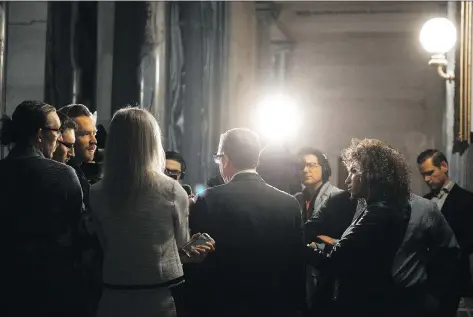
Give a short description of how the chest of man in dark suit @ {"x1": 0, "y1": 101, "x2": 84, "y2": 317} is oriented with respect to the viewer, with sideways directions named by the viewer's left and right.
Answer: facing away from the viewer and to the right of the viewer

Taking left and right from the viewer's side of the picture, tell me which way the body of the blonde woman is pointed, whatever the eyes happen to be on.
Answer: facing away from the viewer and to the right of the viewer

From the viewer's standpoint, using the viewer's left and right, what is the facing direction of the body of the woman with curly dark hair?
facing to the left of the viewer

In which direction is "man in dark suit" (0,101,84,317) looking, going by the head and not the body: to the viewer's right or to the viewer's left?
to the viewer's right

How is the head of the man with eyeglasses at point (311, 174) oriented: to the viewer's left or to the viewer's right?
to the viewer's left
